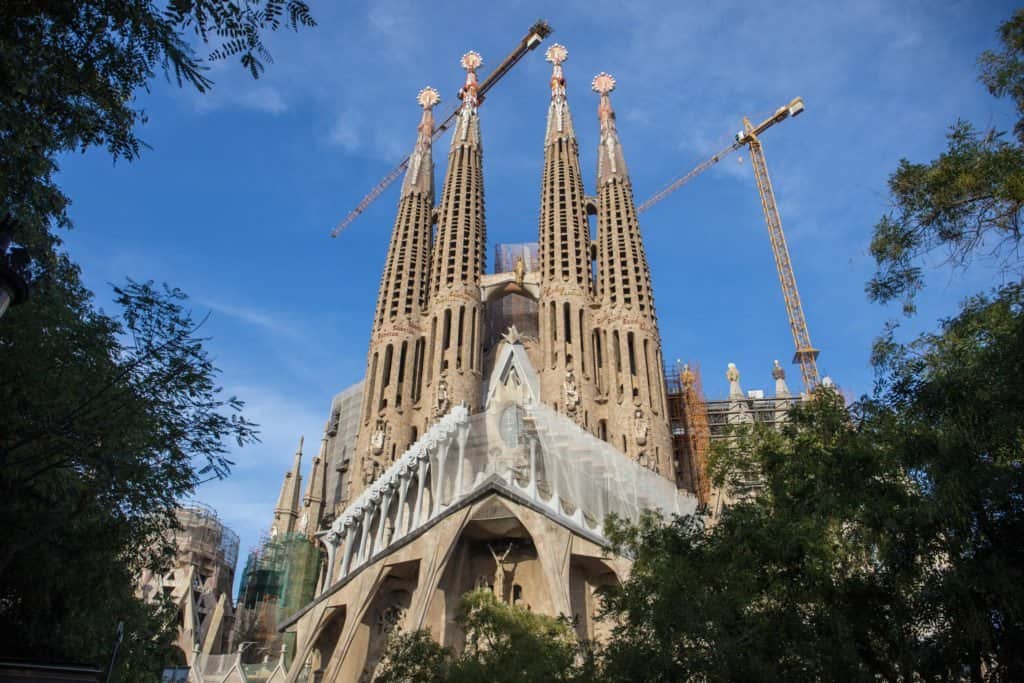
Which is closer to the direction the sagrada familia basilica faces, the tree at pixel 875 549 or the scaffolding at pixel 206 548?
the tree

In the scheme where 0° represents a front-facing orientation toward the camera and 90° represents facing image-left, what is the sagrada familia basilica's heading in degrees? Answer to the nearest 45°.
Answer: approximately 0°

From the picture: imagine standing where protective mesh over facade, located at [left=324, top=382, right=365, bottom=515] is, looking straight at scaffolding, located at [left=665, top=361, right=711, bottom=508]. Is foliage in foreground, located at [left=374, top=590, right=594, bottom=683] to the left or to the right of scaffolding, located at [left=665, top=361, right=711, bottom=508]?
right

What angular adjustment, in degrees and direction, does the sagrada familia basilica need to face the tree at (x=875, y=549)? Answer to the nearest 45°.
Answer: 0° — it already faces it

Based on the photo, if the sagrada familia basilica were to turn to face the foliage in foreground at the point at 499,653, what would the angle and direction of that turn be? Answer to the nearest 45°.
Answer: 0° — it already faces it
